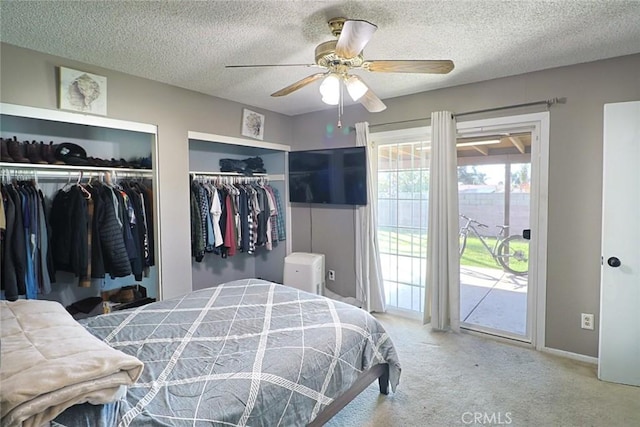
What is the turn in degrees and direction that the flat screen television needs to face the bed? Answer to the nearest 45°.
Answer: approximately 45° to its left

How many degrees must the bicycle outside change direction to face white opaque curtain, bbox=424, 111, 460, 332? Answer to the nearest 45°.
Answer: approximately 90° to its left

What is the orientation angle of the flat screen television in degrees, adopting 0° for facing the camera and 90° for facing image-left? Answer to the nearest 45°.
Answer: approximately 45°

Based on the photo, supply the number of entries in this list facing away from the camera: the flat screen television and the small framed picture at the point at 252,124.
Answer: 0

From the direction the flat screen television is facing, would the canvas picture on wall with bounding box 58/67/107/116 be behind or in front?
in front

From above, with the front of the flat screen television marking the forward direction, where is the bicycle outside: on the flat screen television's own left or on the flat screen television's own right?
on the flat screen television's own left

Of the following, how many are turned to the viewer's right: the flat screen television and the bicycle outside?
0

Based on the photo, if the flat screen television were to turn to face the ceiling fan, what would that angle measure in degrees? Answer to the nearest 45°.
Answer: approximately 45° to its left

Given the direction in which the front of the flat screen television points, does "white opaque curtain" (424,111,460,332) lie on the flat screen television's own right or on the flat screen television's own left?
on the flat screen television's own left

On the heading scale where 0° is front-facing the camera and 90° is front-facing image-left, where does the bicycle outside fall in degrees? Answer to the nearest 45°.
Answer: approximately 135°

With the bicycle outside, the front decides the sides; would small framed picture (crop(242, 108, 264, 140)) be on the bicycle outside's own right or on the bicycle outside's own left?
on the bicycle outside's own left

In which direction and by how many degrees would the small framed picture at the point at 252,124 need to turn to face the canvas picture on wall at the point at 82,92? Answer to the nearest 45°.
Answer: approximately 90° to its right

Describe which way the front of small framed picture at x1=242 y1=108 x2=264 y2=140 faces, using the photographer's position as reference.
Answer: facing the viewer and to the right of the viewer

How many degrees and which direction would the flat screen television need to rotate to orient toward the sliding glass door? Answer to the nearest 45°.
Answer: approximately 135° to its left
